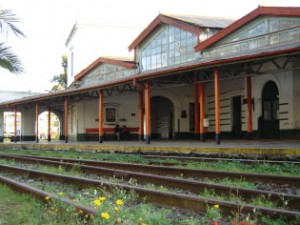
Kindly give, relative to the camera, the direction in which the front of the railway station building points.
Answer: facing the viewer and to the left of the viewer

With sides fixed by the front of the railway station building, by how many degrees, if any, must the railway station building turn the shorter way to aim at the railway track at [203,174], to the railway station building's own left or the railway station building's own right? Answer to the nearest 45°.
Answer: approximately 45° to the railway station building's own left
